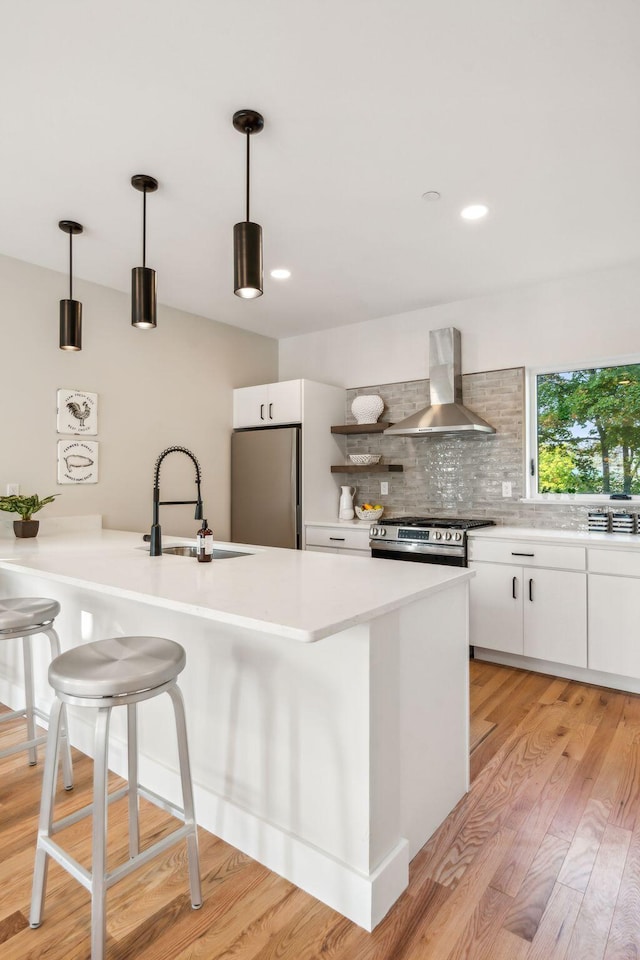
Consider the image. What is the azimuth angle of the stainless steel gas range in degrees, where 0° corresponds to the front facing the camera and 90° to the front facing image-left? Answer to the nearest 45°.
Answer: approximately 45°

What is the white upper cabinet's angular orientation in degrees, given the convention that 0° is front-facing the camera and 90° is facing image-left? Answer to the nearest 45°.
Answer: approximately 45°

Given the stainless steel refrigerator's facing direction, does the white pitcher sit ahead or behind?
behind

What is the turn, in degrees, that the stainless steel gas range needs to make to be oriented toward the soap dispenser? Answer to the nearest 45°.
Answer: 0° — it already faces it

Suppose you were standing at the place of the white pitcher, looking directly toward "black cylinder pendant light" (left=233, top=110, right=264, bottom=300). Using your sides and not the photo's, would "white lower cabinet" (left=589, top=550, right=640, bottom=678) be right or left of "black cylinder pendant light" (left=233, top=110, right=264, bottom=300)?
left

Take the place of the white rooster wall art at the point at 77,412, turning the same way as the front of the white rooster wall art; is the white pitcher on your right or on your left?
on your left
